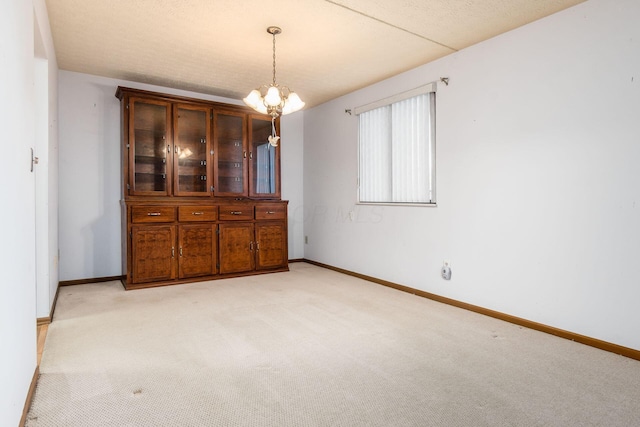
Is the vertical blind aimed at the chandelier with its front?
yes

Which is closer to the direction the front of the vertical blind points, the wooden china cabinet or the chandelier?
the chandelier

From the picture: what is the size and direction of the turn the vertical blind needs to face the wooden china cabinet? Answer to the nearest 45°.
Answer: approximately 45° to its right

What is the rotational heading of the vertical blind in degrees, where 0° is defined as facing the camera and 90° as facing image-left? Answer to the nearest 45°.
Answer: approximately 45°
